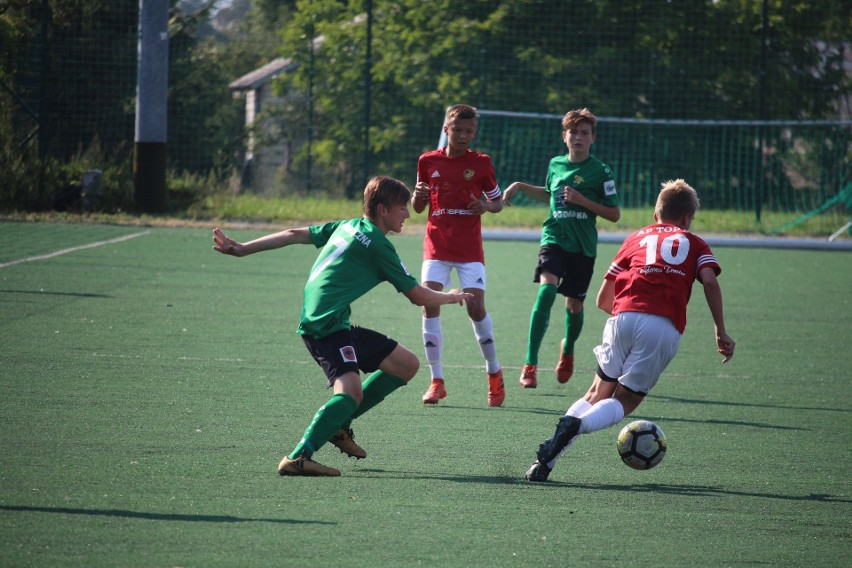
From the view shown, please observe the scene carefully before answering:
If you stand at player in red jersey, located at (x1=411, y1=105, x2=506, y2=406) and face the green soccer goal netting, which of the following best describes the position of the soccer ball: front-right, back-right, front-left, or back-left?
back-right

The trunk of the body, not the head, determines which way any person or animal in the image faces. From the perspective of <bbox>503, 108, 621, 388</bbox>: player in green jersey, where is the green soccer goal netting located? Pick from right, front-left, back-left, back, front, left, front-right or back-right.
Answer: back

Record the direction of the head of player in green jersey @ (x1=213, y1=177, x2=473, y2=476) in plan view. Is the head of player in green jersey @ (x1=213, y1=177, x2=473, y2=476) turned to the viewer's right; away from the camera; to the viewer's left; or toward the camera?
to the viewer's right

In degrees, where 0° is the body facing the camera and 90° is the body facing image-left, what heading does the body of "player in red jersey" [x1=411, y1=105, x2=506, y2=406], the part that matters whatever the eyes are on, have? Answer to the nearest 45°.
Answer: approximately 0°

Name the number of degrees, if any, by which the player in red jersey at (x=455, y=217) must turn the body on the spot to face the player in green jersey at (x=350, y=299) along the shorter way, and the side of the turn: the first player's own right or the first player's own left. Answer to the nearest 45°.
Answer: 0° — they already face them

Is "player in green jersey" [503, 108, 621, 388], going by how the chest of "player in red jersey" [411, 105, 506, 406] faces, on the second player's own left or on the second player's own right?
on the second player's own left

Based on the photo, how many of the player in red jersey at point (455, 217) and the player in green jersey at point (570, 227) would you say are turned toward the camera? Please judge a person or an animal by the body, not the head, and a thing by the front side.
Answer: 2

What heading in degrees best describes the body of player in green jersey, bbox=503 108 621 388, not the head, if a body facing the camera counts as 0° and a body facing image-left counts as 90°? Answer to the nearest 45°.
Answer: approximately 0°

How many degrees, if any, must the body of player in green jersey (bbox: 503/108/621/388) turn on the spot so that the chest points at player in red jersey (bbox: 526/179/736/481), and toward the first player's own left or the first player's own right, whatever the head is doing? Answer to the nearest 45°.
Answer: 0° — they already face them

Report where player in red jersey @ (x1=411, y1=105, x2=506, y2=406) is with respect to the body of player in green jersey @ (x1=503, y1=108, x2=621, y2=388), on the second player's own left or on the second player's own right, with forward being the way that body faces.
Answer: on the second player's own right

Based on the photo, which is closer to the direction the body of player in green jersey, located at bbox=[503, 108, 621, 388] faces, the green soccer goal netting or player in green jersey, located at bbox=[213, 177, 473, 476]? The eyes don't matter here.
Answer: the player in green jersey
